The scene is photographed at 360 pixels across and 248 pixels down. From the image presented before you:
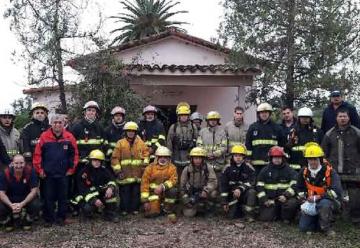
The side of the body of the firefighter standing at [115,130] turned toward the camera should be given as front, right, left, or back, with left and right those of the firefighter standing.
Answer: front

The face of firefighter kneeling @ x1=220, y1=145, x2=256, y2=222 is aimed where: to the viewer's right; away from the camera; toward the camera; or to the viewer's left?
toward the camera

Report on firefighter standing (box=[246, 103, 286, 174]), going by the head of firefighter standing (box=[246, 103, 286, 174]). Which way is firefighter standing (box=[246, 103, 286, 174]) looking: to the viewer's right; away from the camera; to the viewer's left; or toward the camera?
toward the camera

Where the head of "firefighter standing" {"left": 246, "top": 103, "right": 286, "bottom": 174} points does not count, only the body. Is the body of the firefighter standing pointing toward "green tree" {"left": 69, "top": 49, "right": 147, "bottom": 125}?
no

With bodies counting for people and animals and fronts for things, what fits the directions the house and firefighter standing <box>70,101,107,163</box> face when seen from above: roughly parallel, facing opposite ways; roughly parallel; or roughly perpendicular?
roughly parallel

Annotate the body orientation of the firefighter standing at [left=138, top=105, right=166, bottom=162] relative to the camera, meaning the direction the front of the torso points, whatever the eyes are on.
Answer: toward the camera

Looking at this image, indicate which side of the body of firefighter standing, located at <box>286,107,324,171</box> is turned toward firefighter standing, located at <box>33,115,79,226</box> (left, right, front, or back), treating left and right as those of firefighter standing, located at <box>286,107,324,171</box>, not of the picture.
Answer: right

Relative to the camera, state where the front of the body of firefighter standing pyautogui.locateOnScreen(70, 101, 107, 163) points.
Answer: toward the camera

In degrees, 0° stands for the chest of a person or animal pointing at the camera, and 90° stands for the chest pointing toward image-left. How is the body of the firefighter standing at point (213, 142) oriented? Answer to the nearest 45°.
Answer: approximately 0°

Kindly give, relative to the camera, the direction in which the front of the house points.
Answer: facing the viewer

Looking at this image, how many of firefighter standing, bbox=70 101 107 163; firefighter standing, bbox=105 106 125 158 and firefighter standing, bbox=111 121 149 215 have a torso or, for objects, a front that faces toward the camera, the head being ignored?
3

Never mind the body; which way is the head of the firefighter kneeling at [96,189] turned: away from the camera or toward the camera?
toward the camera
